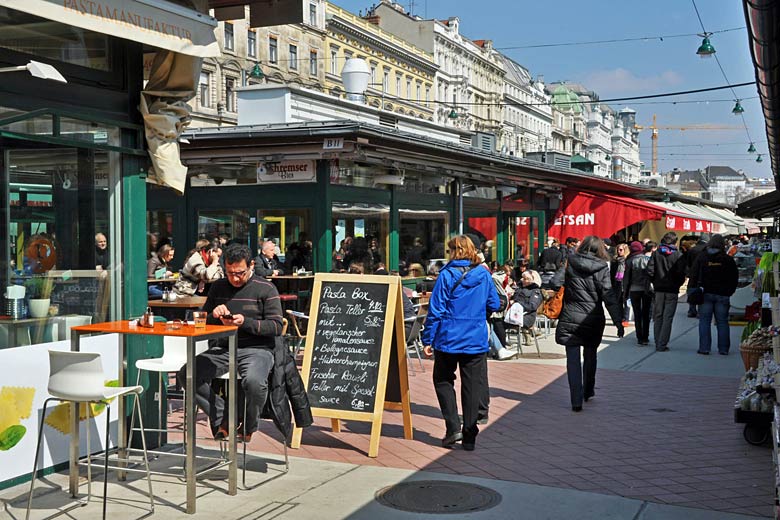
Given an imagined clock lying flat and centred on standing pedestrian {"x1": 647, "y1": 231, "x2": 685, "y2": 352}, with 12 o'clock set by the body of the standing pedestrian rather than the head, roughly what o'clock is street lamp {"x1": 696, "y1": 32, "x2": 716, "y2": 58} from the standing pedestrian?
The street lamp is roughly at 12 o'clock from the standing pedestrian.

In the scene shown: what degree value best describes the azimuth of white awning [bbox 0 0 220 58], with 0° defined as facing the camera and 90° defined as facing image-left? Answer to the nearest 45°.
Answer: approximately 315°

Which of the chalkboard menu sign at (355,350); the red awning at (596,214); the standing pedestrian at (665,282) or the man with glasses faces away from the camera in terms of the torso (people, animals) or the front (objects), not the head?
the standing pedestrian

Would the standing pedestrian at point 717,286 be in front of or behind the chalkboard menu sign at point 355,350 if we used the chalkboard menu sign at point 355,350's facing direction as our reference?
behind

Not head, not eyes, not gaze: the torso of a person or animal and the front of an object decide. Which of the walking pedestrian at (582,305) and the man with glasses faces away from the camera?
the walking pedestrian

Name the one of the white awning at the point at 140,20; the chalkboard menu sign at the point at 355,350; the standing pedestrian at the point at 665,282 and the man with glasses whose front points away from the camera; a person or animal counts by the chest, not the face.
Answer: the standing pedestrian

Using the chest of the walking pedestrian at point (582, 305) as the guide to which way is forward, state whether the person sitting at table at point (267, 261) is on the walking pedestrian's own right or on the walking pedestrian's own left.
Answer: on the walking pedestrian's own left

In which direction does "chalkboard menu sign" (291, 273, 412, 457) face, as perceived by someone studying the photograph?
facing the viewer and to the left of the viewer

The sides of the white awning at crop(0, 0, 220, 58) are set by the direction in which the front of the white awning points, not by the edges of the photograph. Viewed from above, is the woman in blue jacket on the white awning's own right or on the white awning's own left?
on the white awning's own left

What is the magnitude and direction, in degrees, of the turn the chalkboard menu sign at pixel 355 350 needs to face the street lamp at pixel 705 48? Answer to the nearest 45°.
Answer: approximately 180°

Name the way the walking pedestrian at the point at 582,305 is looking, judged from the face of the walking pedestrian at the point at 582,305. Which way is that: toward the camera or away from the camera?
away from the camera
